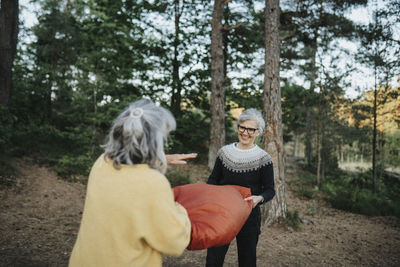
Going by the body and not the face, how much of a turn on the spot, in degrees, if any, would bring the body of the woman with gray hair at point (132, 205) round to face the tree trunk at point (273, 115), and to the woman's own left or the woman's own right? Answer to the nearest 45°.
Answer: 0° — they already face it

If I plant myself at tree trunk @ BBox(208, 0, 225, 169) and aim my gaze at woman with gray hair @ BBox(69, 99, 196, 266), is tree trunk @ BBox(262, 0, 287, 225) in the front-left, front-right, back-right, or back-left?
front-left

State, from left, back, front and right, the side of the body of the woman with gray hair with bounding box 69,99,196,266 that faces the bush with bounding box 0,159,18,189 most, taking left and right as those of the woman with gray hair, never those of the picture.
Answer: left

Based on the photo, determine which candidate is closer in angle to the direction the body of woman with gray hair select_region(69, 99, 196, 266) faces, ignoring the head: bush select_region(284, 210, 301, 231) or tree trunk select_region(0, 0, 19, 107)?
the bush

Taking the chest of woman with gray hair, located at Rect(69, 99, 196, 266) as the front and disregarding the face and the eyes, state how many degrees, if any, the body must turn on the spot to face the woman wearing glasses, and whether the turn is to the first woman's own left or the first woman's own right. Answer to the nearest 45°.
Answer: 0° — they already face them

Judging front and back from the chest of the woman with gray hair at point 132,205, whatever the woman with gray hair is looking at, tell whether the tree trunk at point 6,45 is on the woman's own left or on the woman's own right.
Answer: on the woman's own left

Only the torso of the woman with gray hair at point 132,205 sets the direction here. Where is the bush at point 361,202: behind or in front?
in front

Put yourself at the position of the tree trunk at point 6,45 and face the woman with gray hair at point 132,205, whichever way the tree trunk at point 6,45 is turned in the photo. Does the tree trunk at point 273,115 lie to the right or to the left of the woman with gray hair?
left

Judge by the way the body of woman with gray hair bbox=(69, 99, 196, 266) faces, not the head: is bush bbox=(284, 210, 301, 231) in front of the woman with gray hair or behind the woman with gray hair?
in front

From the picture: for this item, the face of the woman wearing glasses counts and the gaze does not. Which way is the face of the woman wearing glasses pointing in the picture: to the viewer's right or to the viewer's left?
to the viewer's left

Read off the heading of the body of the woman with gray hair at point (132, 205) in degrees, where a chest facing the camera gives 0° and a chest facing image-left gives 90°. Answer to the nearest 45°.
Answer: approximately 225°

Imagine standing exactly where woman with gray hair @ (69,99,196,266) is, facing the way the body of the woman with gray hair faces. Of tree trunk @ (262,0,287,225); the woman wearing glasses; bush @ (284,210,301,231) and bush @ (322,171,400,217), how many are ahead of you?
4
